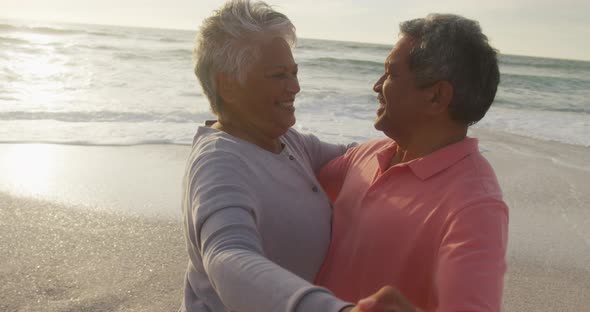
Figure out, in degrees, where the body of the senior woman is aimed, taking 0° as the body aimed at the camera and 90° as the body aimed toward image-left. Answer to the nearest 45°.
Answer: approximately 315°
